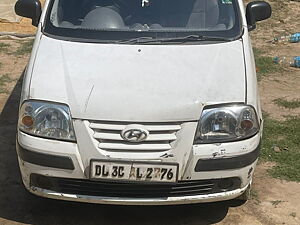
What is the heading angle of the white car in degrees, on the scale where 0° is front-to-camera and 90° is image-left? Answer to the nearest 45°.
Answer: approximately 0°
